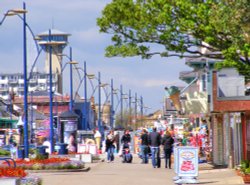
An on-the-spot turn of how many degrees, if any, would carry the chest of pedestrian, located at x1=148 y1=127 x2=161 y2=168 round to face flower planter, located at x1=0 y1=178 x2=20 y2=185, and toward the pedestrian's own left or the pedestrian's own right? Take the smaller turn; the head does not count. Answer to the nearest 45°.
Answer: approximately 180°

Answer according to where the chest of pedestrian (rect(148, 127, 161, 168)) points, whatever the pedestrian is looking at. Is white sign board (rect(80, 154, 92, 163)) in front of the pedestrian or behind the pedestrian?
in front

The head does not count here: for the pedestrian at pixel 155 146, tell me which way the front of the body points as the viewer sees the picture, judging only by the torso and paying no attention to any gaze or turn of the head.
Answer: away from the camera

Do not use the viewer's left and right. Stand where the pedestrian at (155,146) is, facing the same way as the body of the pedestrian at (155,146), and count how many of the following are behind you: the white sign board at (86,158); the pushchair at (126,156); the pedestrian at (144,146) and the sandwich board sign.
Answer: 1

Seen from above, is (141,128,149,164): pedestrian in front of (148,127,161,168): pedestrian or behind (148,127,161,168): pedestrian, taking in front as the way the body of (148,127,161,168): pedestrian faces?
in front

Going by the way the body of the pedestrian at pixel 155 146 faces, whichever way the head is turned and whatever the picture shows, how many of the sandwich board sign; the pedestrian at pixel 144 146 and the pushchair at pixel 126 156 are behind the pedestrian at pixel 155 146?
1

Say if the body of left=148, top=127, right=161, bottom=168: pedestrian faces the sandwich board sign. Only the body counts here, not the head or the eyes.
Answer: no
